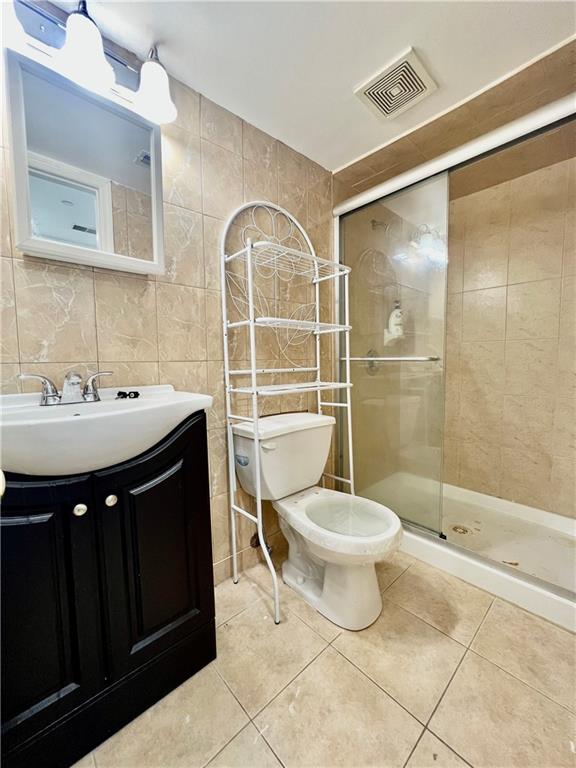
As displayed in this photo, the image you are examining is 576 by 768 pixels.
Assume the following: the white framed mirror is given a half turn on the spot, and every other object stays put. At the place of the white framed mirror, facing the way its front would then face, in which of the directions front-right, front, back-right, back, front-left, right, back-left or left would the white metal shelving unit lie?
back-right

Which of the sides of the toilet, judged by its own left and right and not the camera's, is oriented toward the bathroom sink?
right

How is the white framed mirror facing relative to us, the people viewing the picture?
facing the viewer and to the right of the viewer

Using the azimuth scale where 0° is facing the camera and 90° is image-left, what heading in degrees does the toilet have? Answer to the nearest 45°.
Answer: approximately 315°

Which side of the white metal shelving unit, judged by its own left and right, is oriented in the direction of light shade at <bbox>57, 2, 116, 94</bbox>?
right

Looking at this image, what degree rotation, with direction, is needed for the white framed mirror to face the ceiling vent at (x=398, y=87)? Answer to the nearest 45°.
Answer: approximately 45° to its left

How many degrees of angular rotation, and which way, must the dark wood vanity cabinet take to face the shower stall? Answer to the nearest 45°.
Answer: approximately 45° to its left
